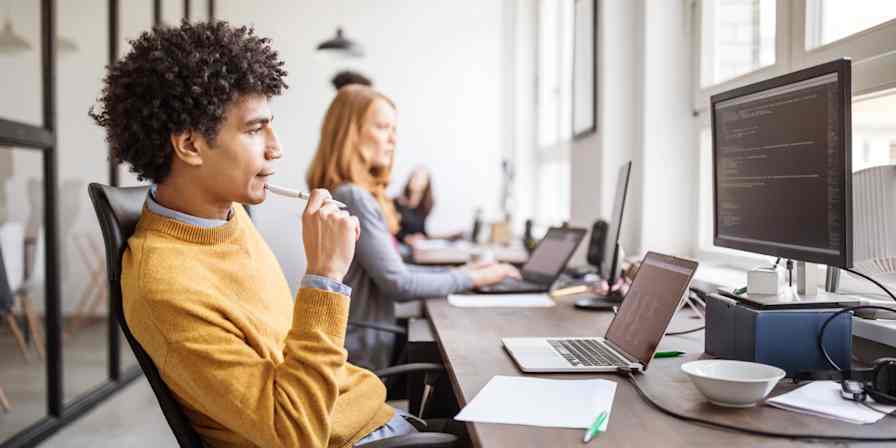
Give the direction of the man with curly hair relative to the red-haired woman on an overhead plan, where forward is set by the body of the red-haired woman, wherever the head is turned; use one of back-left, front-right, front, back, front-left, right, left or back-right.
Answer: right

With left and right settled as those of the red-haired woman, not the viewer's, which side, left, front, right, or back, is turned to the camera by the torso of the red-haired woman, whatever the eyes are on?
right

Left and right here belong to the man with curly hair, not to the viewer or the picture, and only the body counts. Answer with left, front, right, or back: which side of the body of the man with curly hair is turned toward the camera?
right

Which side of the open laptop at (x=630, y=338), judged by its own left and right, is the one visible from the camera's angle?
left

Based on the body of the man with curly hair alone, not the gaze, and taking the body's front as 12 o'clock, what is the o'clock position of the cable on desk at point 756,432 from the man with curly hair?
The cable on desk is roughly at 1 o'clock from the man with curly hair.

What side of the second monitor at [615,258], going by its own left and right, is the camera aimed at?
left

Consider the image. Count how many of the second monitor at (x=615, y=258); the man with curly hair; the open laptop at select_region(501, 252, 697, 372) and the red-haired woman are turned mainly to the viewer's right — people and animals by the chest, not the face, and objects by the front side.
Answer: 2

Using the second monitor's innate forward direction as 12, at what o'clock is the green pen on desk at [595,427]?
The green pen on desk is roughly at 9 o'clock from the second monitor.

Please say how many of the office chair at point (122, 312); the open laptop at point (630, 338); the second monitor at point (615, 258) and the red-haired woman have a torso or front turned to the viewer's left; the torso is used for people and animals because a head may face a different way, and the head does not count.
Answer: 2

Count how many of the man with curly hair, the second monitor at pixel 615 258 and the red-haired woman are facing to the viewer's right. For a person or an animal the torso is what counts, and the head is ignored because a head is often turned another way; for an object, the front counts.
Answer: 2

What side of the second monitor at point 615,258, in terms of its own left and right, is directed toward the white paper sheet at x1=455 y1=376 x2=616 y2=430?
left

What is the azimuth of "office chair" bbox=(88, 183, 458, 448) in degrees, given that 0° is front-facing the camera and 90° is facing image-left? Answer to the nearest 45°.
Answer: approximately 270°

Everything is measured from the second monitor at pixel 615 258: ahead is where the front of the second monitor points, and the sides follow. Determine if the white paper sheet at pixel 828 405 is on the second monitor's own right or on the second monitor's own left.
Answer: on the second monitor's own left

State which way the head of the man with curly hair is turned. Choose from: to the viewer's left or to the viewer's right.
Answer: to the viewer's right

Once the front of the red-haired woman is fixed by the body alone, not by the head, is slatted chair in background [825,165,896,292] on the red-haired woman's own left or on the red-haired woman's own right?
on the red-haired woman's own right

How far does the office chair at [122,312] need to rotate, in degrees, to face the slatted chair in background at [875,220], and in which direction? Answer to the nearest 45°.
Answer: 0° — it already faces it

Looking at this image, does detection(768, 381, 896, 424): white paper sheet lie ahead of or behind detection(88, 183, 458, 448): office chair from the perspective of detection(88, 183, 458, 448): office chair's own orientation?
ahead
